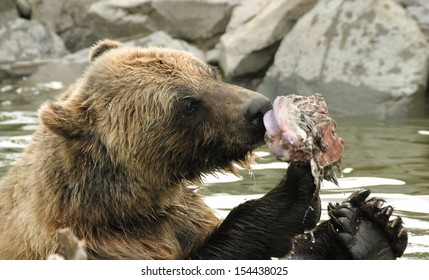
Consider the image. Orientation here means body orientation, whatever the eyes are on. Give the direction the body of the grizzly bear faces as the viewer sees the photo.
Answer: to the viewer's right

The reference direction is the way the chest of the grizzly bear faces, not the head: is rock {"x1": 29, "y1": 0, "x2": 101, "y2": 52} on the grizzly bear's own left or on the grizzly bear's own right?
on the grizzly bear's own left

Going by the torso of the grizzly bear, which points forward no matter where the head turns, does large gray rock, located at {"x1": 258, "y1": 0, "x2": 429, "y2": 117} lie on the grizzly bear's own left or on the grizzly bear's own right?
on the grizzly bear's own left

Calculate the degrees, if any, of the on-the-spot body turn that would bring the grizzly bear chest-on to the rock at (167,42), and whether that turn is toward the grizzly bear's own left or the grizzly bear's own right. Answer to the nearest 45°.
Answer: approximately 90° to the grizzly bear's own left

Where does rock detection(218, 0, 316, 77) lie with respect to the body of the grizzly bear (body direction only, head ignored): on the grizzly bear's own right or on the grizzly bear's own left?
on the grizzly bear's own left
